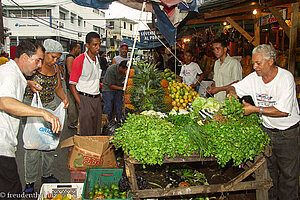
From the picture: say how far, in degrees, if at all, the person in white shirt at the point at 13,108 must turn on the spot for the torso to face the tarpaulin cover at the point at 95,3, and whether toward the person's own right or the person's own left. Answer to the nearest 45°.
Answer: approximately 45° to the person's own left

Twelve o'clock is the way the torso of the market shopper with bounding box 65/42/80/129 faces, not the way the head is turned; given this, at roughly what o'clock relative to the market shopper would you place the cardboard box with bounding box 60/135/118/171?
The cardboard box is roughly at 3 o'clock from the market shopper.

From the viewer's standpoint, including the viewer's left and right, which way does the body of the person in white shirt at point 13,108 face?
facing to the right of the viewer

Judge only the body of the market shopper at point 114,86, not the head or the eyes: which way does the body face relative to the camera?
to the viewer's right

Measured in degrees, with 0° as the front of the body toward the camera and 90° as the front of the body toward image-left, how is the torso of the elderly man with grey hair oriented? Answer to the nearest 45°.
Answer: approximately 45°

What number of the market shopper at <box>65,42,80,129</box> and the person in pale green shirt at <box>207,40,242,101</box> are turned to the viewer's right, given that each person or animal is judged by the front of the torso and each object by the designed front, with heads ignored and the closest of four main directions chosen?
1
